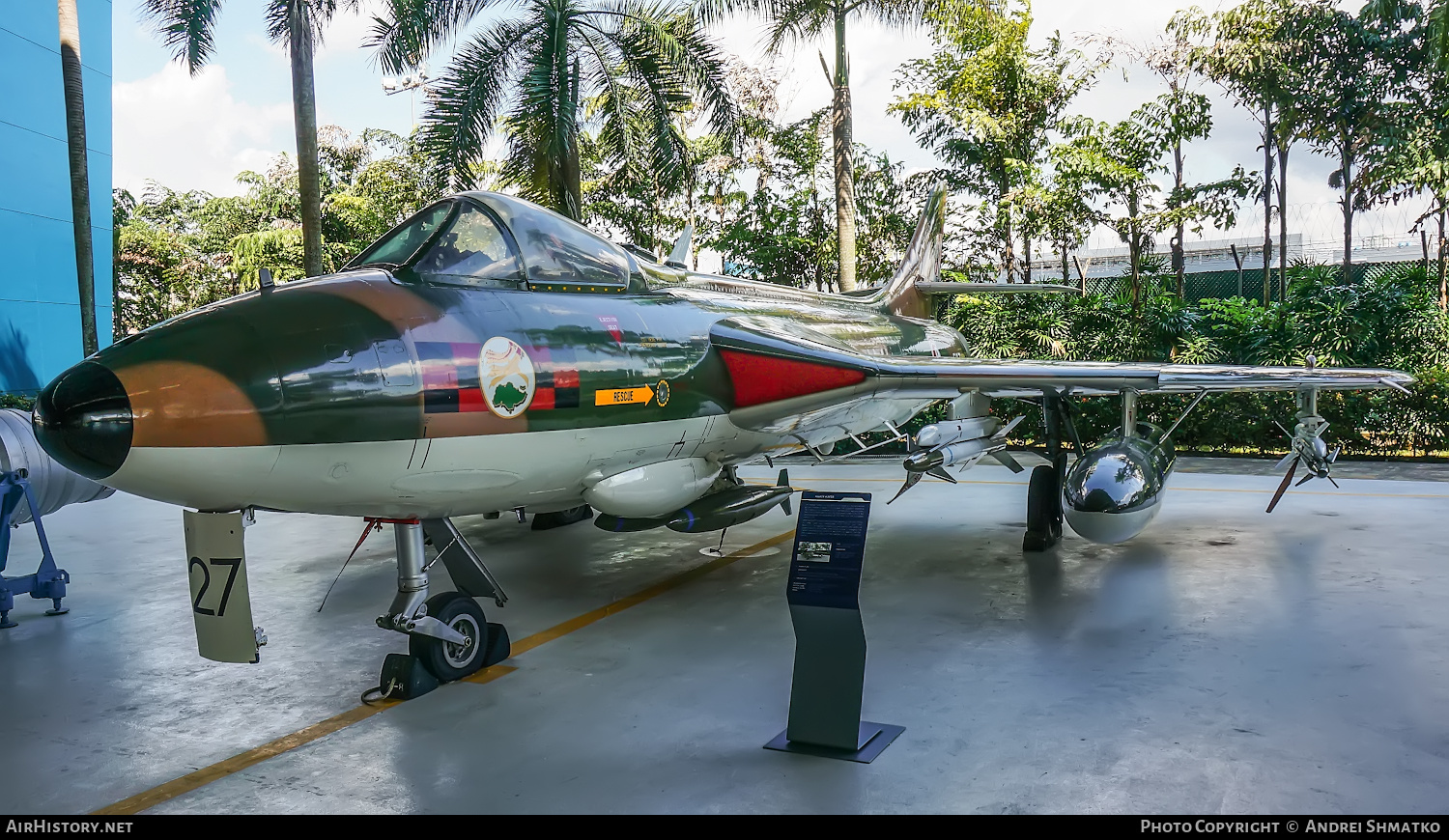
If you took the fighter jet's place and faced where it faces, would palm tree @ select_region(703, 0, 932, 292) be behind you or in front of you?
behind

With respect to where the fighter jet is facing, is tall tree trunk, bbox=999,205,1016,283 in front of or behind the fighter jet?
behind

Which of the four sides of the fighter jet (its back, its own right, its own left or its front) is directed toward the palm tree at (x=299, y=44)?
right

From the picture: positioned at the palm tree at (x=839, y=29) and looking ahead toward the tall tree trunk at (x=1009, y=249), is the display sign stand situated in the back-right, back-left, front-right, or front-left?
back-right

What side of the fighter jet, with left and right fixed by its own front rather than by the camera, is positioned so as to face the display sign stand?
left

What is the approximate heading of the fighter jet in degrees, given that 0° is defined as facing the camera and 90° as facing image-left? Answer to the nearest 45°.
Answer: approximately 45°

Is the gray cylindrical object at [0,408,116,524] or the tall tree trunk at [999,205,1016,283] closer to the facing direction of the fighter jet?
the gray cylindrical object

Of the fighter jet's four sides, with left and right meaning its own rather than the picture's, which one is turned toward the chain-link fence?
back

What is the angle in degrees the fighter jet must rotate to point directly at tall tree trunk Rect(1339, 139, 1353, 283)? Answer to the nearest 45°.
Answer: approximately 180°

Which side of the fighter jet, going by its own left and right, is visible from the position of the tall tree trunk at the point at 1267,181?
back
